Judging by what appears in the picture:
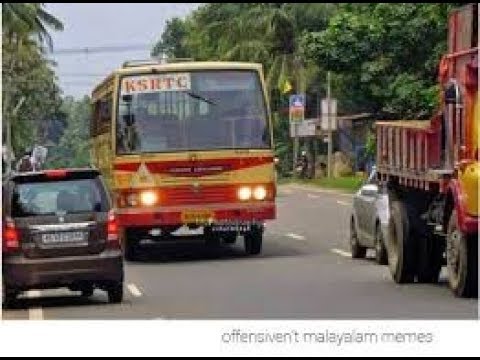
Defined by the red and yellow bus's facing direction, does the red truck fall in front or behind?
in front

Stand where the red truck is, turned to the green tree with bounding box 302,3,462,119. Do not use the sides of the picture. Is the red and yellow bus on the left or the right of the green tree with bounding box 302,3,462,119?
left

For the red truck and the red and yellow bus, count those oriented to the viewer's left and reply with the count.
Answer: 0

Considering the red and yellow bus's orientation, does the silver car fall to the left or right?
on its left

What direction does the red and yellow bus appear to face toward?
toward the camera

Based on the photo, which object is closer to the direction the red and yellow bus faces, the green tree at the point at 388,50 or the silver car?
the silver car
